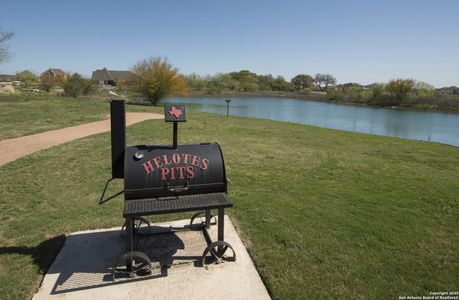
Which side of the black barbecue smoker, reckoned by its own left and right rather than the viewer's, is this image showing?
front

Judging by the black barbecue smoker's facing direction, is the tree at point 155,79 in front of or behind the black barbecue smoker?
behind

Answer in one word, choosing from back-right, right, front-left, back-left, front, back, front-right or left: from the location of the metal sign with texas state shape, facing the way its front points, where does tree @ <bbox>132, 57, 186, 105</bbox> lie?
back

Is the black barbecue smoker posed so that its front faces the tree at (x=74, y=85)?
no

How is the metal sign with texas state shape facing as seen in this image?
toward the camera

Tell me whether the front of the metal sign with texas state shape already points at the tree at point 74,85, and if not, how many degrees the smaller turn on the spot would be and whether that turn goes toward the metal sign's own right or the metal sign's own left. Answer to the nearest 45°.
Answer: approximately 180°
